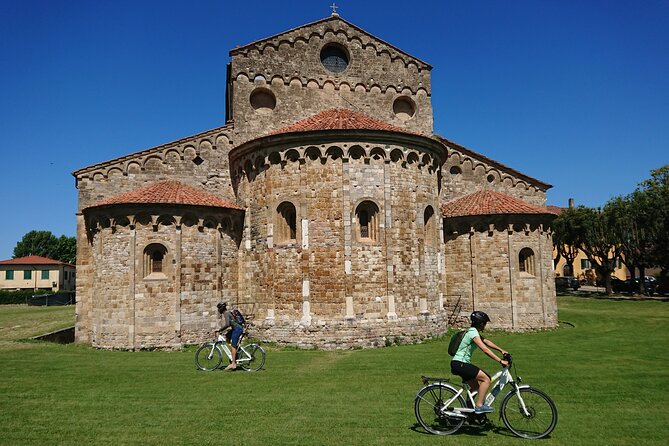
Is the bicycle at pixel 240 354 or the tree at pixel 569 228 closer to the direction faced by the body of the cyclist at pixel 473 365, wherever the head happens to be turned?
the tree

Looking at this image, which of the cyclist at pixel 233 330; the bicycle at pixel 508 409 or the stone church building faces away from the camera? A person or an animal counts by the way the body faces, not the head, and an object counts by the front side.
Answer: the stone church building

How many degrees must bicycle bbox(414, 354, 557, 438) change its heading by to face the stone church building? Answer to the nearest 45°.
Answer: approximately 135° to its left

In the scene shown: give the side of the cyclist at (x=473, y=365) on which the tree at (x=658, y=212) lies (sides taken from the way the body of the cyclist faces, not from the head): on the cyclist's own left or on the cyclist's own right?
on the cyclist's own left

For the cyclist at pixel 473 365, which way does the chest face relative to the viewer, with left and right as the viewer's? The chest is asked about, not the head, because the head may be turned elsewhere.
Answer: facing to the right of the viewer

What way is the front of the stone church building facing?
away from the camera

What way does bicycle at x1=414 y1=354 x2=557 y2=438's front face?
to the viewer's right

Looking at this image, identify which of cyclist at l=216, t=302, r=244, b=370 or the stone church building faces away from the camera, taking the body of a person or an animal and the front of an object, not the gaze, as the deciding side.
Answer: the stone church building
